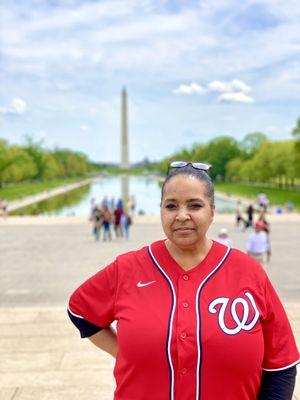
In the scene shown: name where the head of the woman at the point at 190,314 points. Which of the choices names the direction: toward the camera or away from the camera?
toward the camera

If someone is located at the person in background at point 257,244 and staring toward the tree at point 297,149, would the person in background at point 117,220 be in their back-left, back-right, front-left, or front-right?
front-left

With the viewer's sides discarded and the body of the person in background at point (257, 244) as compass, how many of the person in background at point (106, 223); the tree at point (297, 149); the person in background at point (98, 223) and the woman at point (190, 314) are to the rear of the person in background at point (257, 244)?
1

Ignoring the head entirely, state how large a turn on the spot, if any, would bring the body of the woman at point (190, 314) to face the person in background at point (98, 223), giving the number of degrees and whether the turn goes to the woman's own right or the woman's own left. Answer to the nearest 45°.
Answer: approximately 180°

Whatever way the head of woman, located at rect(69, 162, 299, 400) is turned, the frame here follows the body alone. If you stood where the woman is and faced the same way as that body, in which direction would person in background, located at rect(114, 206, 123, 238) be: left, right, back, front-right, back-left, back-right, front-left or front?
back

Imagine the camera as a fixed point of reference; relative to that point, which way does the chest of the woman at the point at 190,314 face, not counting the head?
toward the camera

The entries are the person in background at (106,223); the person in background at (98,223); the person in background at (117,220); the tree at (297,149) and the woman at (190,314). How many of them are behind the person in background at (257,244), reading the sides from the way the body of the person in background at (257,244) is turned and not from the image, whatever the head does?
1
